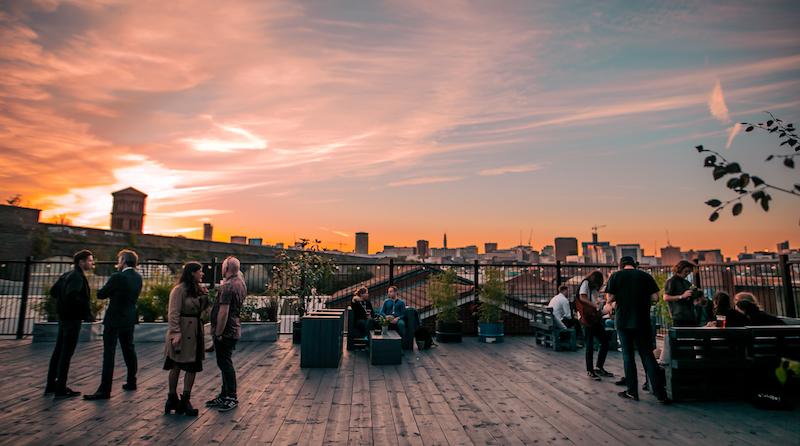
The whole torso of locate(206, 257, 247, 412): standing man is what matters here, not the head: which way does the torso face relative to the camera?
to the viewer's left

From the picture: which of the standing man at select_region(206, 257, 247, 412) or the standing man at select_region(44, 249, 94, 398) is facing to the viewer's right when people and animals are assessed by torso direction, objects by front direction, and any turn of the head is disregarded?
the standing man at select_region(44, 249, 94, 398)

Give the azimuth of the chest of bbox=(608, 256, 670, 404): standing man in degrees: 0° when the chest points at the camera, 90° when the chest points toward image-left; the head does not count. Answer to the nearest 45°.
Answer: approximately 180°

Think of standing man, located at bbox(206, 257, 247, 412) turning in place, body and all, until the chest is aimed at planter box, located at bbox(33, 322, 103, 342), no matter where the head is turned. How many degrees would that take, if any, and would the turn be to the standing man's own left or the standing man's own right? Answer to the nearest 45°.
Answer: approximately 45° to the standing man's own right

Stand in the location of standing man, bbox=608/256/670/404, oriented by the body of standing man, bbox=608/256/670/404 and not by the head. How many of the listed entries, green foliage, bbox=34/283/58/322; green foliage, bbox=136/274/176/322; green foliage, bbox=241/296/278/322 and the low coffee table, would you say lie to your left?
4

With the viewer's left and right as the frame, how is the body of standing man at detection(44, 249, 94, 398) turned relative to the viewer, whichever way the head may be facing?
facing to the right of the viewer

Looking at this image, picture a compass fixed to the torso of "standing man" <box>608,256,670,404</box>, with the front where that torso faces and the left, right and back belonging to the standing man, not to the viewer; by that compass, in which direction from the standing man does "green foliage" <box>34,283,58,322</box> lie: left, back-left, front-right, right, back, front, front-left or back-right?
left

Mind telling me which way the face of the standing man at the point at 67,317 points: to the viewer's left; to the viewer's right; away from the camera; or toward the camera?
to the viewer's right

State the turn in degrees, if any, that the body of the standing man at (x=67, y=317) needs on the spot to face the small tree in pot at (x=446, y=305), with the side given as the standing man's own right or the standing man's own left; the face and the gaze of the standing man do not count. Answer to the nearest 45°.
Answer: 0° — they already face it

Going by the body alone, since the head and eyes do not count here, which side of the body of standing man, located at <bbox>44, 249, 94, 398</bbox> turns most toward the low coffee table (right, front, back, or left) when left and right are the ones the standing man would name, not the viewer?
front

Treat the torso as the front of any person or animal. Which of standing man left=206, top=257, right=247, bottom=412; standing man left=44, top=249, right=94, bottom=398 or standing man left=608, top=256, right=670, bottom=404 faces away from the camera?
standing man left=608, top=256, right=670, bottom=404
